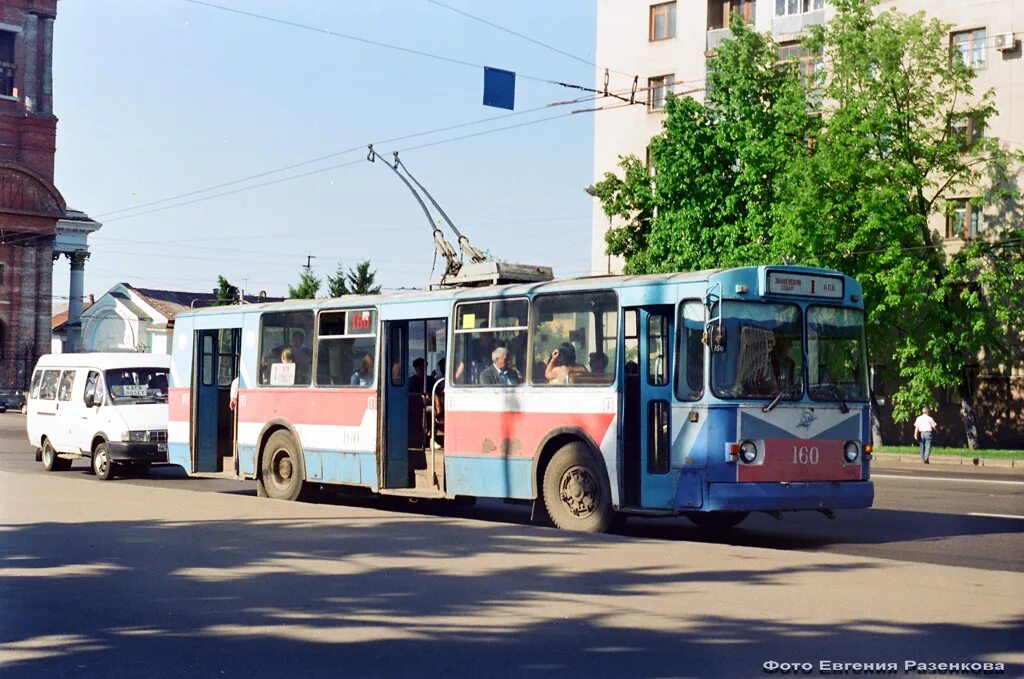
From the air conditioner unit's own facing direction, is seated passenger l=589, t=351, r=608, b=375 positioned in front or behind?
in front

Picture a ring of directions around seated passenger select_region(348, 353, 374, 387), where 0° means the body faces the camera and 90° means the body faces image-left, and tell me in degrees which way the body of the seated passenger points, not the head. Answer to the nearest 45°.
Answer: approximately 315°

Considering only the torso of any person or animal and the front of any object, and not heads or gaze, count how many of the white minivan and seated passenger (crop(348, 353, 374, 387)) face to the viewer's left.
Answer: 0

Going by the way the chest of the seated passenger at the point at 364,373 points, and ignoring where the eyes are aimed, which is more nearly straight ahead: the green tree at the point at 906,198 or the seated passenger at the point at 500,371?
the seated passenger

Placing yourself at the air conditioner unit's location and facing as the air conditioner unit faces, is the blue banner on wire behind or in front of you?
in front

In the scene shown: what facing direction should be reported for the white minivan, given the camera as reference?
facing the viewer and to the right of the viewer

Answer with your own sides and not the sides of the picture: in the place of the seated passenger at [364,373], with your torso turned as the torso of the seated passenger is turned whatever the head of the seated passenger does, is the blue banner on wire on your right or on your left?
on your left

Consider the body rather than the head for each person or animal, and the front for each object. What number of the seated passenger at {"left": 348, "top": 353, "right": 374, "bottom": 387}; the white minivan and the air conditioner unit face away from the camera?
0

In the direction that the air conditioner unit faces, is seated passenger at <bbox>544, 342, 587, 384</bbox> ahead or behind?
ahead

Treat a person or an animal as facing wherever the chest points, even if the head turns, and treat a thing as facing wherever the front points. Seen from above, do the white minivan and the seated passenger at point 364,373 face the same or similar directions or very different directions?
same or similar directions

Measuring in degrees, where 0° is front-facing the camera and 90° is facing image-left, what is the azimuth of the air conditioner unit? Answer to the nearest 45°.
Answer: approximately 45°

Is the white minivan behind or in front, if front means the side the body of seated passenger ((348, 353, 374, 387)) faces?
behind

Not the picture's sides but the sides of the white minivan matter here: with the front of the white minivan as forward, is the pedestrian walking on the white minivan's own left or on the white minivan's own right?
on the white minivan's own left

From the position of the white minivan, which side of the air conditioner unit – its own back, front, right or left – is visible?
front
